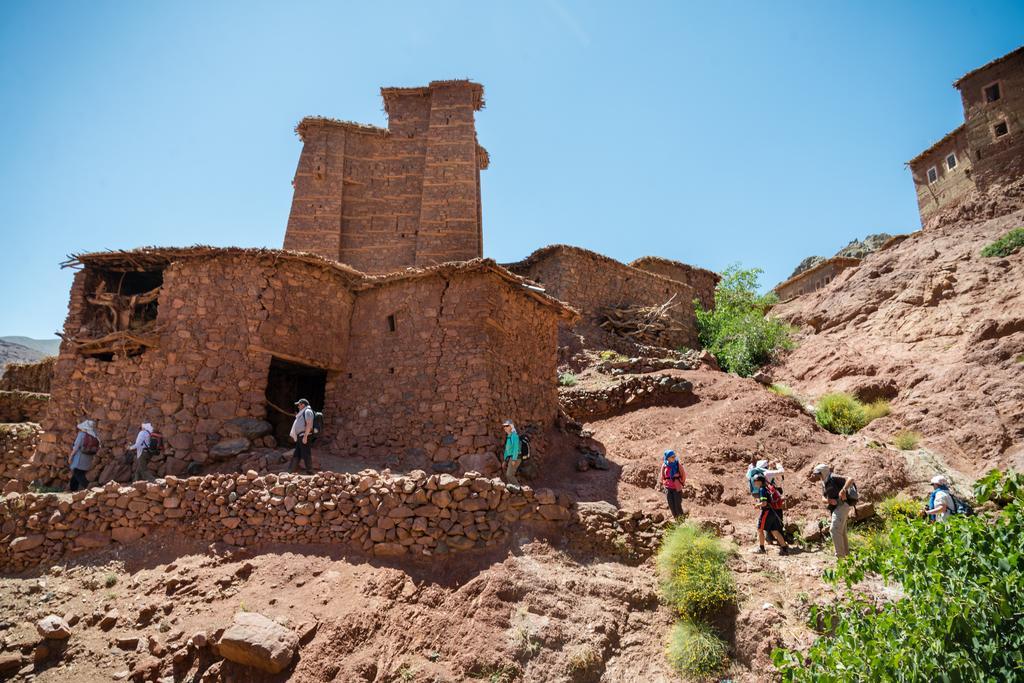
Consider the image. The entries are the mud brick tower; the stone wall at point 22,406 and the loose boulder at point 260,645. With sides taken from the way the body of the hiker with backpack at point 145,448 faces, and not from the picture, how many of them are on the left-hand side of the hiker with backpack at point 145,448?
1

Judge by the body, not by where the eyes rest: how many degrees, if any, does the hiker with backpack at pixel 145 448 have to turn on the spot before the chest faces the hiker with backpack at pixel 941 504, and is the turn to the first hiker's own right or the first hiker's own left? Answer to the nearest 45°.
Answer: approximately 135° to the first hiker's own left

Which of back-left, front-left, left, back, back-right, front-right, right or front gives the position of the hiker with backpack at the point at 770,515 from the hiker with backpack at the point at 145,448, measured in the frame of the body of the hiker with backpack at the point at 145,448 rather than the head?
back-left

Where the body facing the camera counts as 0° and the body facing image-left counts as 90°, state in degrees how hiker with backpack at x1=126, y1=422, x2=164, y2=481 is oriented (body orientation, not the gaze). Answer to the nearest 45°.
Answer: approximately 90°

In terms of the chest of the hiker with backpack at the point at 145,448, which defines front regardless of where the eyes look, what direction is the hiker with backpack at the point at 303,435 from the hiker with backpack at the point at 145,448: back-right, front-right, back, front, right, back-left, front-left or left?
back-left

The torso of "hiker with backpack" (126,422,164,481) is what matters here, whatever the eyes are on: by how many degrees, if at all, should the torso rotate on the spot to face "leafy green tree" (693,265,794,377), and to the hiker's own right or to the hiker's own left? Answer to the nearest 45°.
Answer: approximately 180°

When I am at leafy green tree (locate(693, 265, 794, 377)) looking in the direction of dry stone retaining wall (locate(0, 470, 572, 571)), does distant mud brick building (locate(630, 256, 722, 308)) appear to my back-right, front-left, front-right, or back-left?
back-right

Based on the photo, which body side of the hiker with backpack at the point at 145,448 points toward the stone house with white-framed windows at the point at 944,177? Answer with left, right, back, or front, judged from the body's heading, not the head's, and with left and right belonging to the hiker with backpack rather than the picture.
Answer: back

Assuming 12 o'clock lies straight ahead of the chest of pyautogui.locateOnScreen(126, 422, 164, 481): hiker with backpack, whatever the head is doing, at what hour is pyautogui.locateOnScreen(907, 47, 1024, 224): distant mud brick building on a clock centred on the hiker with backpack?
The distant mud brick building is roughly at 6 o'clock from the hiker with backpack.

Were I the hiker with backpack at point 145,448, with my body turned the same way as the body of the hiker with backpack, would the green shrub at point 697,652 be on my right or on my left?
on my left

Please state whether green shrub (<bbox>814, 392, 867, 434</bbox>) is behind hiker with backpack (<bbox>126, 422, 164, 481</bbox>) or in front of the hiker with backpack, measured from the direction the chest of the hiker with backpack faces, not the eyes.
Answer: behind

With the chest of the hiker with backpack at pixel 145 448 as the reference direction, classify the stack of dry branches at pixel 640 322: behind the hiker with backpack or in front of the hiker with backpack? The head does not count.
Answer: behind
